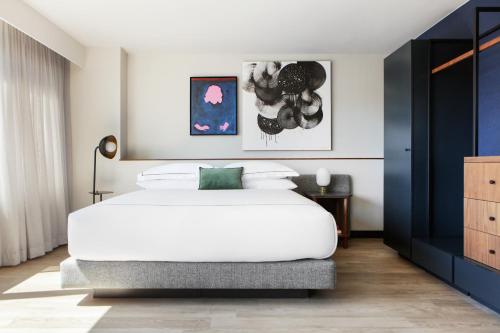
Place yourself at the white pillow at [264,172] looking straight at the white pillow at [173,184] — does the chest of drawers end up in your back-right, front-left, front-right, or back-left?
back-left

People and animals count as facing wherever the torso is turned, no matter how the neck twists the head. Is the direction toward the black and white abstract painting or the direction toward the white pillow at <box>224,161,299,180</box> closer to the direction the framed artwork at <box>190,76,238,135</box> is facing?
the white pillow

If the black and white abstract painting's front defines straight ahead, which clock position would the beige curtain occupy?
The beige curtain is roughly at 2 o'clock from the black and white abstract painting.

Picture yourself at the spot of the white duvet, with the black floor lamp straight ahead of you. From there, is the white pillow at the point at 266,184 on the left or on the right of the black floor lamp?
right

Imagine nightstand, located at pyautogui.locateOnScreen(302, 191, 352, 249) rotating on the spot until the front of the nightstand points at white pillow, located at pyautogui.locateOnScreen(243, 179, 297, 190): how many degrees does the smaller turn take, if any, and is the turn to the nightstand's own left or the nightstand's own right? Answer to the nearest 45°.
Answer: approximately 45° to the nightstand's own right

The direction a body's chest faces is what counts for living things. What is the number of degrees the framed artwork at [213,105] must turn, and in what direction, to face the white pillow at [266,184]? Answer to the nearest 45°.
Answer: approximately 45° to its left

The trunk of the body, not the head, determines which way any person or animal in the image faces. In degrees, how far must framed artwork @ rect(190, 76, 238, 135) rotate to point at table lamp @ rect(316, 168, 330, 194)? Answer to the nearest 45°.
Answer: approximately 45° to its left

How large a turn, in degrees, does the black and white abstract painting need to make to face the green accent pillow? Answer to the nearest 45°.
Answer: approximately 45° to its right

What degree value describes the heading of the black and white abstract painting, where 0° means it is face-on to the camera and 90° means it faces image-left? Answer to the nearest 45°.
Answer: approximately 0°

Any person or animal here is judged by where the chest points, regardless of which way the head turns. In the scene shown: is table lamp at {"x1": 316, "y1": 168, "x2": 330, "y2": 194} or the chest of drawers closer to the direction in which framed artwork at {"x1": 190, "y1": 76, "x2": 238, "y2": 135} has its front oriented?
the chest of drawers

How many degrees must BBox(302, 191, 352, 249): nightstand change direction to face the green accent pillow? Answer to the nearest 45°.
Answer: approximately 45° to its right

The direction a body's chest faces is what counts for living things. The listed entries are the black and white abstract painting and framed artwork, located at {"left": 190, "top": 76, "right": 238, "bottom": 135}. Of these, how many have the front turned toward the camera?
2

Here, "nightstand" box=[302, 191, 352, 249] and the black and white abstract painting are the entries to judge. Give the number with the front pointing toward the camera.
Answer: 2

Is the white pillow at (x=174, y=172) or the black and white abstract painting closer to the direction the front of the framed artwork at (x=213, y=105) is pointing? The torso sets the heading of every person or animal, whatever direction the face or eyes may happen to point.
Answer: the white pillow

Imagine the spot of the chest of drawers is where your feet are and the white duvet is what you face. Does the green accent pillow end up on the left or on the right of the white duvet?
right

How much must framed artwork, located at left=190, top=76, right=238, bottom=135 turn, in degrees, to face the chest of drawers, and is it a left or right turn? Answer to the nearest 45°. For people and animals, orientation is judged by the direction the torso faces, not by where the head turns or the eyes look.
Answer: approximately 45° to its left
